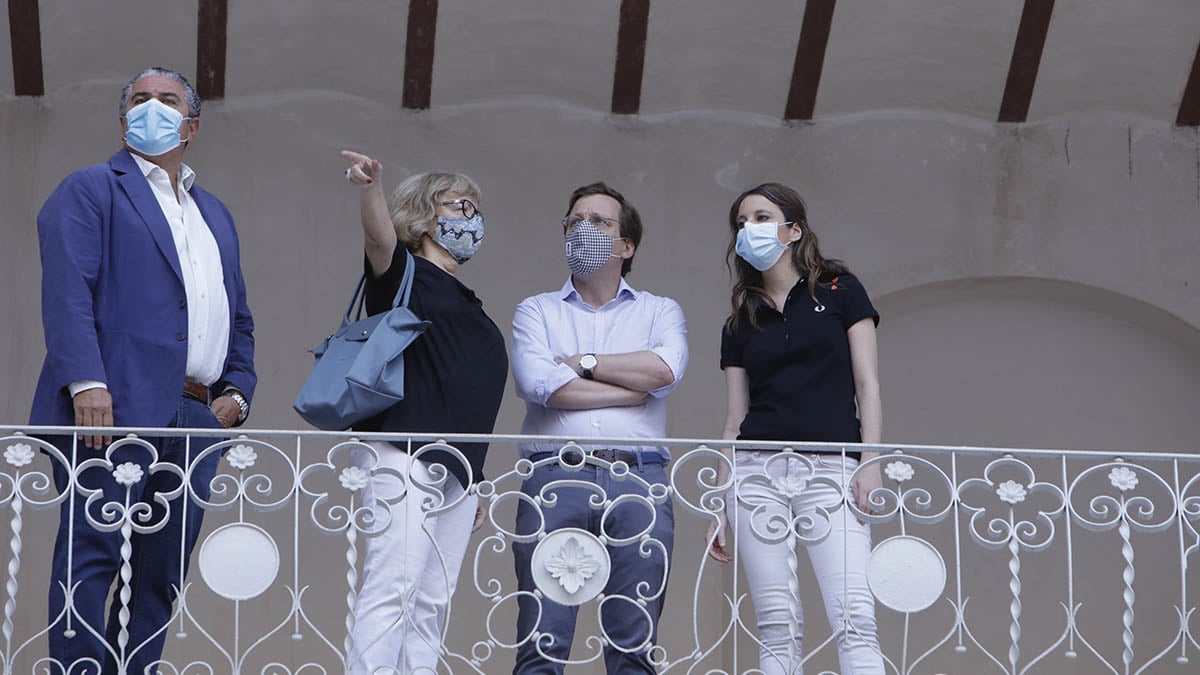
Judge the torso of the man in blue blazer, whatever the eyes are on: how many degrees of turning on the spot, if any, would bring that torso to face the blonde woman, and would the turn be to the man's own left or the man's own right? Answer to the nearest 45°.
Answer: approximately 45° to the man's own left

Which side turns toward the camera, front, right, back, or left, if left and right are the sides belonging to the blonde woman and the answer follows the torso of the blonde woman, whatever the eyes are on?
right

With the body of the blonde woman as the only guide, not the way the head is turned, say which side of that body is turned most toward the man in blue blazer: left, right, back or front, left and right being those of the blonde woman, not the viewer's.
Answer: back

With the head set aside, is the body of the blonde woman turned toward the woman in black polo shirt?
yes

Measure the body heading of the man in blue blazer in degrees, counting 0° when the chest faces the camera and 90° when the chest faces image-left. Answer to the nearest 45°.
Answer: approximately 315°

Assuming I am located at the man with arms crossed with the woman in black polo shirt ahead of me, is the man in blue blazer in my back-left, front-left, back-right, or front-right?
back-right
